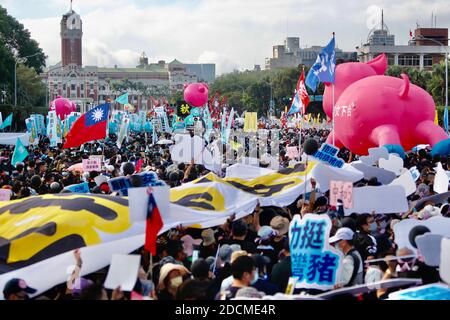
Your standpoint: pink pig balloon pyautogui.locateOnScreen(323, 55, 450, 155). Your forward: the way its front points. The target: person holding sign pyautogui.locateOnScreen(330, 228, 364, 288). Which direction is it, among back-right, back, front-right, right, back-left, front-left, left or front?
back-left

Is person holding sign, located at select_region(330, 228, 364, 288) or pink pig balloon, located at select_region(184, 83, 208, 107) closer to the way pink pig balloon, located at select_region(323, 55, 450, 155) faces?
the pink pig balloon

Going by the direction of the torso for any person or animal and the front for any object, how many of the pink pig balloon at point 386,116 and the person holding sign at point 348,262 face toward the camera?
0

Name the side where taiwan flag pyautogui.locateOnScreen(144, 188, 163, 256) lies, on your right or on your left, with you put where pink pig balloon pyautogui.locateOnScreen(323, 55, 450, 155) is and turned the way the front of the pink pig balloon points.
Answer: on your left

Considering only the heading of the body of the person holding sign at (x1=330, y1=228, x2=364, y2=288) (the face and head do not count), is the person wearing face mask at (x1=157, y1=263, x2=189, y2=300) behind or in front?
in front

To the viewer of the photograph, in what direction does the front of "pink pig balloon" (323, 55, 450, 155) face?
facing away from the viewer and to the left of the viewer

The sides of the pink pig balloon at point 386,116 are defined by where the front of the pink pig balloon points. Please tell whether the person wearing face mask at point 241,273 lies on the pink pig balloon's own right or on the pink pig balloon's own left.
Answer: on the pink pig balloon's own left

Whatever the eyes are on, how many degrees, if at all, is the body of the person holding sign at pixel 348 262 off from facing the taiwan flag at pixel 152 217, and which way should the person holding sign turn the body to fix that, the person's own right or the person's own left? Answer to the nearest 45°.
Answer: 0° — they already face it

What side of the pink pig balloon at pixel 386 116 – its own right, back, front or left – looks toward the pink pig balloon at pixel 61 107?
front
